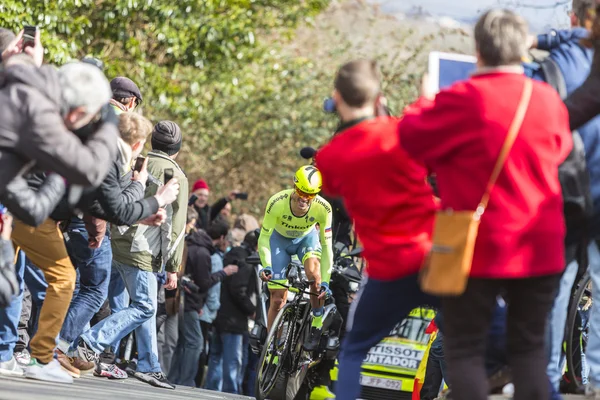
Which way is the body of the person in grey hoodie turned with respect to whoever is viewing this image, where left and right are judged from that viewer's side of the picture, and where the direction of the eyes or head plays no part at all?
facing to the right of the viewer

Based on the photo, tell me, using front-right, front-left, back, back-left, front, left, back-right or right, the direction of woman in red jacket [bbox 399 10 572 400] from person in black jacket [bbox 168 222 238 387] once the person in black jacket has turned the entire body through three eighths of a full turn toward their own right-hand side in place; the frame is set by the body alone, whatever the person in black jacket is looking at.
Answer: front-left

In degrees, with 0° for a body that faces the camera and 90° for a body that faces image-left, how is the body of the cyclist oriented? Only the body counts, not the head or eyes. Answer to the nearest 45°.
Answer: approximately 0°

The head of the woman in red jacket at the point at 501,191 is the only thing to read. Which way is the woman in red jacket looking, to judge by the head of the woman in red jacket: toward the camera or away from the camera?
away from the camera

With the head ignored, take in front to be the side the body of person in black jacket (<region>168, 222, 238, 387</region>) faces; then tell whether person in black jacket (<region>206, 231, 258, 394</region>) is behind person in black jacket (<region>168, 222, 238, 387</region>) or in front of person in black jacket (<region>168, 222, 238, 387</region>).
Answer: in front

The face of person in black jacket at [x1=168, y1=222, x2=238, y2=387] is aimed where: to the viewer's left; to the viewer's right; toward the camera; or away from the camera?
to the viewer's right

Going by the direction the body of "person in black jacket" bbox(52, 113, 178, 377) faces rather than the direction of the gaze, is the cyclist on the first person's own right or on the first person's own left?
on the first person's own left

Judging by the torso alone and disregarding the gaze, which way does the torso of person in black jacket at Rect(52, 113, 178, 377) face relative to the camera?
to the viewer's right
